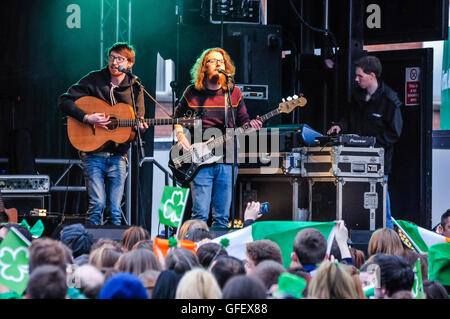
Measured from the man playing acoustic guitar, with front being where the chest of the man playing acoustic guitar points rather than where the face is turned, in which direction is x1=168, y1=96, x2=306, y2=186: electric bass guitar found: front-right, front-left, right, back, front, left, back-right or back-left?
left

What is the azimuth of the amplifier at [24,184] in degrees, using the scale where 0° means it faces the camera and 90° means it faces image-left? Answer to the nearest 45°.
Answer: approximately 0°

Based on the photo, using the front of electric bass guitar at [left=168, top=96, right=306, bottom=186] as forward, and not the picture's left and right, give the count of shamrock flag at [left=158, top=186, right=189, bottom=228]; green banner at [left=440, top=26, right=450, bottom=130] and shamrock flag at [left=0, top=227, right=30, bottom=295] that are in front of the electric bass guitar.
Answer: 2

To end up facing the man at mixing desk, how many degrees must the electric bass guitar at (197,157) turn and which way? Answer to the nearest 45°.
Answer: approximately 90° to its left

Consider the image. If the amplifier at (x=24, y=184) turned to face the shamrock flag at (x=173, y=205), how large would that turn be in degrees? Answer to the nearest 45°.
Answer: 0° — it already faces it

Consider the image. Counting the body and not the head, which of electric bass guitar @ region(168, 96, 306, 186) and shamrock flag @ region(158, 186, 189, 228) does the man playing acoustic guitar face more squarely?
the shamrock flag
